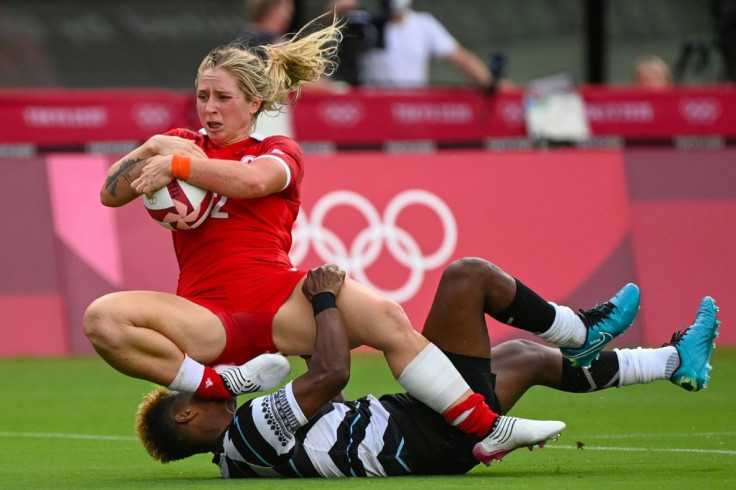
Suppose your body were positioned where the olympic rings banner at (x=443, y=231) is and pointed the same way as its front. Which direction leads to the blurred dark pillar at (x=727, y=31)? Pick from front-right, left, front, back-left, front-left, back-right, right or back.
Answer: back-left

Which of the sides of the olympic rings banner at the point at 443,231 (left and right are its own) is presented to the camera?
front
